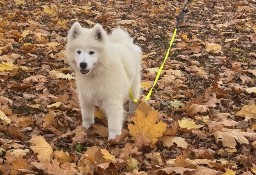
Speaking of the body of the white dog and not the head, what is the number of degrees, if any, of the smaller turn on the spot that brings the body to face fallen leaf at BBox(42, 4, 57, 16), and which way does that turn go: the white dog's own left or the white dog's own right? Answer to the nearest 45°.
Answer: approximately 135° to the white dog's own right

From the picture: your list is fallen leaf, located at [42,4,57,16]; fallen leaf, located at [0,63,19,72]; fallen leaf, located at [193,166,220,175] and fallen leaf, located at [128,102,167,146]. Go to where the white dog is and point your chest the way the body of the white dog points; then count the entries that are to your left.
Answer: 2

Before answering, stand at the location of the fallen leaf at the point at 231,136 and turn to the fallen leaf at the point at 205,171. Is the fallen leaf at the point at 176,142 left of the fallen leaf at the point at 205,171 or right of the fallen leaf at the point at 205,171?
right

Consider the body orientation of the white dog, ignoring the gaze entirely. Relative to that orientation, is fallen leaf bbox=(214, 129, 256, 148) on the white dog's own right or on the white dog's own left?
on the white dog's own left

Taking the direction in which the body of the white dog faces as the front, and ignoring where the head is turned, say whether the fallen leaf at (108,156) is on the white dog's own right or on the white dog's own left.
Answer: on the white dog's own left

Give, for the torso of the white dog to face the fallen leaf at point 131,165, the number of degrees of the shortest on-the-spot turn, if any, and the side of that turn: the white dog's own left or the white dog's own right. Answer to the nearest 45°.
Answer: approximately 45° to the white dog's own left

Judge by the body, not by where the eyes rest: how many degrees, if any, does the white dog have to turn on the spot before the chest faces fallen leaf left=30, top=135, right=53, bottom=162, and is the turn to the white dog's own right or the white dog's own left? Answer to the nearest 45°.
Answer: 0° — it already faces it

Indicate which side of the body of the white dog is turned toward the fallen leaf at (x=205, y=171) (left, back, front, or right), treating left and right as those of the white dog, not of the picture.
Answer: left

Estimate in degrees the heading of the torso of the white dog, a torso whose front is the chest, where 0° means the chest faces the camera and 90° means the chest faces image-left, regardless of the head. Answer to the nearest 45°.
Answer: approximately 45°

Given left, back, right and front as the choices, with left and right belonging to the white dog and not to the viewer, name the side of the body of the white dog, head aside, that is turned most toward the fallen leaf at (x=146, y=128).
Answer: left

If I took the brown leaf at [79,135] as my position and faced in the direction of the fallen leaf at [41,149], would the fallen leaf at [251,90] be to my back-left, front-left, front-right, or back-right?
back-left

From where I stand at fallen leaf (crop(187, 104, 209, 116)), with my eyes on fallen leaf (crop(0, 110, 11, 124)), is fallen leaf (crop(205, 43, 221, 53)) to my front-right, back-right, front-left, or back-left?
back-right

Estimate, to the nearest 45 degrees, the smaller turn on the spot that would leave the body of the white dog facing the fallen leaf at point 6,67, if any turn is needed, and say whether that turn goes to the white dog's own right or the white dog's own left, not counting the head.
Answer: approximately 90° to the white dog's own right
